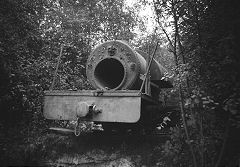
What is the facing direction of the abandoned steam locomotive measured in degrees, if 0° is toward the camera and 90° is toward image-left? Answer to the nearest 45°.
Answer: approximately 45°
